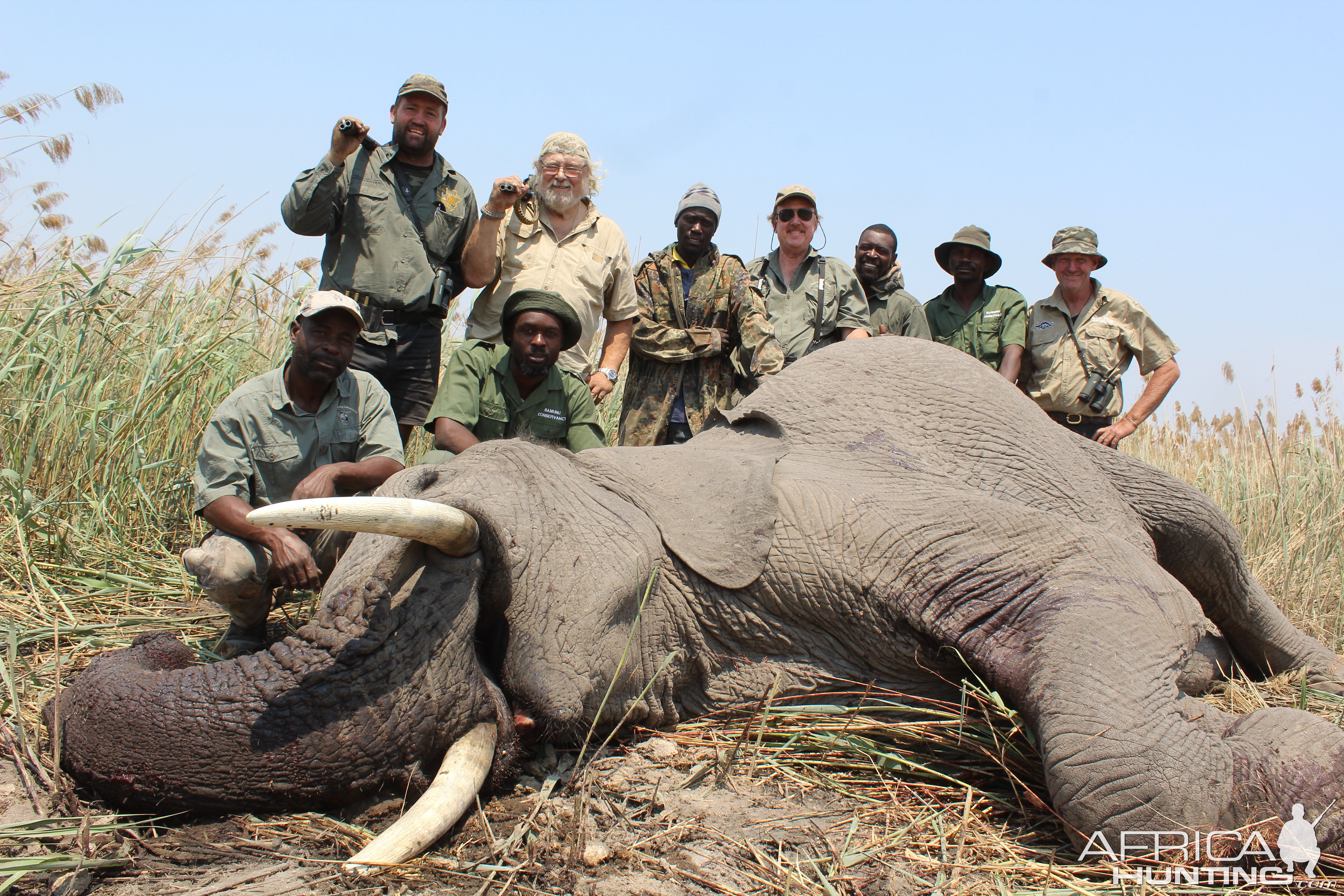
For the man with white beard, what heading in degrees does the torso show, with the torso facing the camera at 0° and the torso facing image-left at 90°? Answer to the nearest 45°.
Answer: approximately 0°

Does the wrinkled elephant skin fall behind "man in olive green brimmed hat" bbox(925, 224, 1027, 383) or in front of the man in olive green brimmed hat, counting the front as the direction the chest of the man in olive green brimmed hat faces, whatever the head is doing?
in front

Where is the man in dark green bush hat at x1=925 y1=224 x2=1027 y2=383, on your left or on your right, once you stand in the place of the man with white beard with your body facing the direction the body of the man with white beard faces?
on your left

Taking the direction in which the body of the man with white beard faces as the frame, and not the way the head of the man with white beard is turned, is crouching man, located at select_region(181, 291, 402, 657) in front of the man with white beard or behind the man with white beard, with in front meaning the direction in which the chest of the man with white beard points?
in front

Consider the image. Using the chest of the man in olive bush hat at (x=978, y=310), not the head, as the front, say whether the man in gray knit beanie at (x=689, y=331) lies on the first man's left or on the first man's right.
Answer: on the first man's right

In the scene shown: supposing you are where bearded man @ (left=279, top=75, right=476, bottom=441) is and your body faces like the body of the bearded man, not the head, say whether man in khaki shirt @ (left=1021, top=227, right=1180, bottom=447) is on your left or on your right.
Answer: on your left
